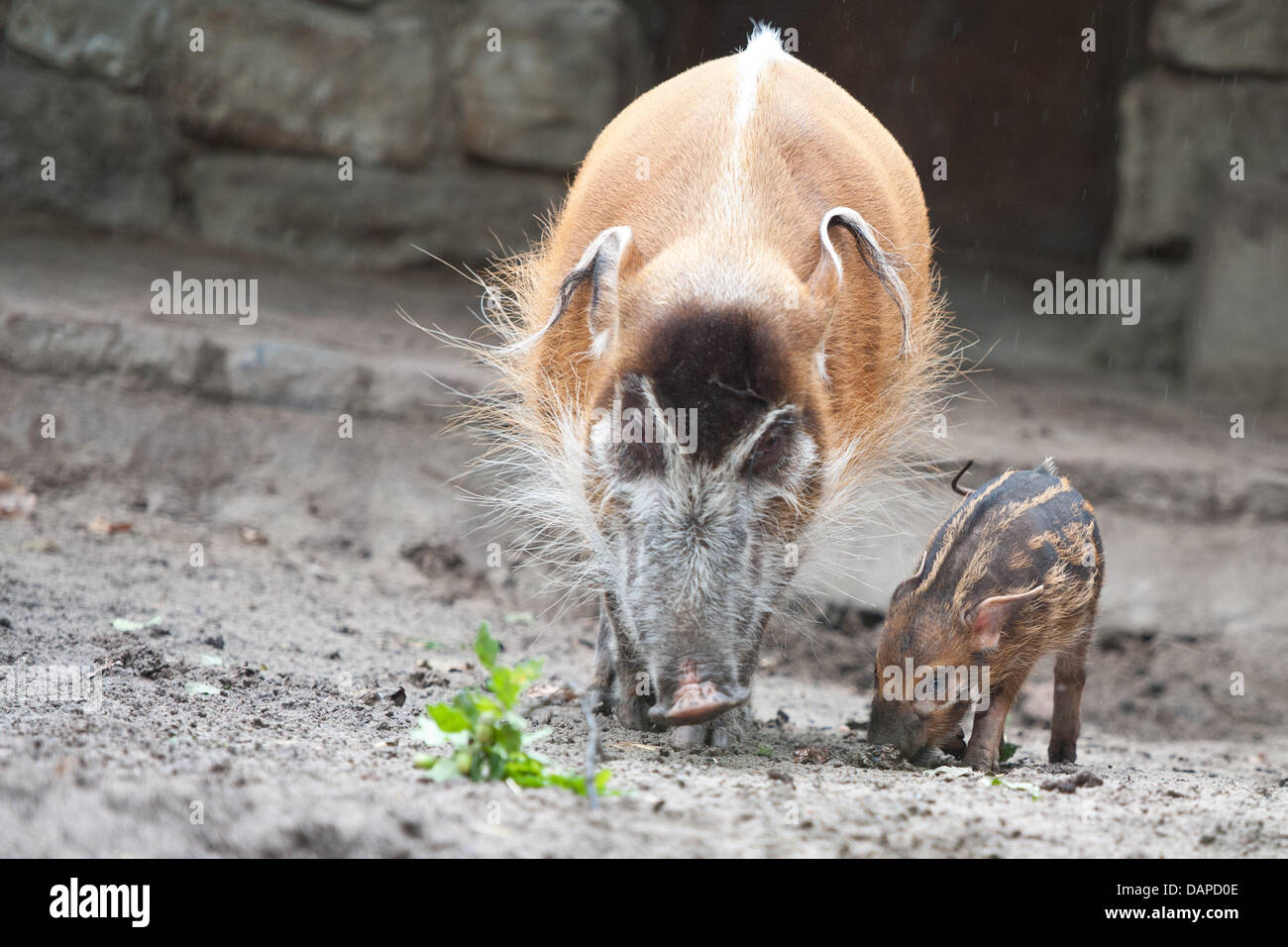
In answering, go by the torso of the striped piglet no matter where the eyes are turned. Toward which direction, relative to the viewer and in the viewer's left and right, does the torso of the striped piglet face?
facing the viewer and to the left of the viewer

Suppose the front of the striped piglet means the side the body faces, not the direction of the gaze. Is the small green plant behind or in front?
in front

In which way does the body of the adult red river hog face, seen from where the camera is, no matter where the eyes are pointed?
toward the camera

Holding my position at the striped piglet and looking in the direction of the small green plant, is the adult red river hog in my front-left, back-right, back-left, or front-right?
front-right

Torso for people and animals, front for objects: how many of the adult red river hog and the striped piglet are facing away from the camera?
0

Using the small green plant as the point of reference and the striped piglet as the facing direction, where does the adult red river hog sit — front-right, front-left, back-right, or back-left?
front-left
